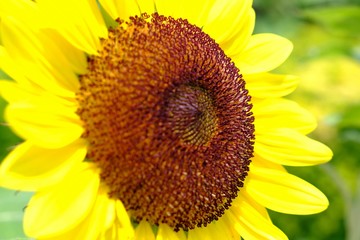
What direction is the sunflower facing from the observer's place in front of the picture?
facing the viewer and to the right of the viewer
